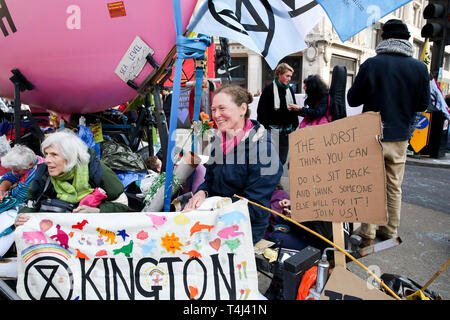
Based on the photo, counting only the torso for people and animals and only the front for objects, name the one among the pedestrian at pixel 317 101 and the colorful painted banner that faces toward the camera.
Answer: the colorful painted banner

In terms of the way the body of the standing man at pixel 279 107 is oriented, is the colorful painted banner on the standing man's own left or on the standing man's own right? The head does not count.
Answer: on the standing man's own right

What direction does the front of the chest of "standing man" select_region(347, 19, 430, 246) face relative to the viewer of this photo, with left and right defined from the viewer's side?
facing away from the viewer

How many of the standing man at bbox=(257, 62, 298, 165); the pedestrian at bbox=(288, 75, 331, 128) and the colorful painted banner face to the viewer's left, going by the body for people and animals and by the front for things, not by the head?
1

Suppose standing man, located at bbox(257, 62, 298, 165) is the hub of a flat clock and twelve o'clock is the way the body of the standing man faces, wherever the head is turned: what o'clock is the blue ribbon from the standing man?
The blue ribbon is roughly at 2 o'clock from the standing man.

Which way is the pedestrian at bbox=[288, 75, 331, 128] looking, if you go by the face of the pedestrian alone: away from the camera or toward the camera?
away from the camera

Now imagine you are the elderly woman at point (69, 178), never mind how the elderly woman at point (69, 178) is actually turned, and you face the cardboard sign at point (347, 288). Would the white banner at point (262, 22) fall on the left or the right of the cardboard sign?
left

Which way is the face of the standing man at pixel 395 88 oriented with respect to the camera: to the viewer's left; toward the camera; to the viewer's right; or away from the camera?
away from the camera

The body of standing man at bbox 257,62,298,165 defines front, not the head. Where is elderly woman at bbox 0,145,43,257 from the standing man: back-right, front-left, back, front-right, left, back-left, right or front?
right

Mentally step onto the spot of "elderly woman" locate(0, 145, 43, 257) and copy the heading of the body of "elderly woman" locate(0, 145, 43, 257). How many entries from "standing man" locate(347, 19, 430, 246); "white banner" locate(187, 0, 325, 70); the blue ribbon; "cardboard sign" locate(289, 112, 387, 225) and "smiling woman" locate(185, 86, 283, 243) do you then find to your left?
5

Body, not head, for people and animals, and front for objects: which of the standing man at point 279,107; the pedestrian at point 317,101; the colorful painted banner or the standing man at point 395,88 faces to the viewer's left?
the pedestrian

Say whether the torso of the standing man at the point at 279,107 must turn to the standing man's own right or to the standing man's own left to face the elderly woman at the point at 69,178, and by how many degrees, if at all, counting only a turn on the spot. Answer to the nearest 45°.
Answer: approximately 90° to the standing man's own right

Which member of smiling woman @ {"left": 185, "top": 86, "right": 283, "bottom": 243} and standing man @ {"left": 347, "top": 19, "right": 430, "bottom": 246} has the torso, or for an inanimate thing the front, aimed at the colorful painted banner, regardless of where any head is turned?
the smiling woman

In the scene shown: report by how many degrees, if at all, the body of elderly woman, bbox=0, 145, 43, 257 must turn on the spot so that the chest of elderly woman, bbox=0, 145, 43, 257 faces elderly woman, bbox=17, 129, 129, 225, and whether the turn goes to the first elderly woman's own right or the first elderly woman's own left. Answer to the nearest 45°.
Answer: approximately 90° to the first elderly woman's own left

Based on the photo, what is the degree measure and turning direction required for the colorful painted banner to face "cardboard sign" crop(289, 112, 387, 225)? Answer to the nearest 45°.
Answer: approximately 90° to its left

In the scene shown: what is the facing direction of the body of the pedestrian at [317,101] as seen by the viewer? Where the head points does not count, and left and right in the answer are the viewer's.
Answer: facing to the left of the viewer

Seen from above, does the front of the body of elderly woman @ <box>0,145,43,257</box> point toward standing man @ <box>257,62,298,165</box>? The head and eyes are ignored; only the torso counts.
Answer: no

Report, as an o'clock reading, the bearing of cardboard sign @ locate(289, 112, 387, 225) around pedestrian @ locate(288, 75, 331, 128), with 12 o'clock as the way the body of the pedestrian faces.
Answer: The cardboard sign is roughly at 9 o'clock from the pedestrian.

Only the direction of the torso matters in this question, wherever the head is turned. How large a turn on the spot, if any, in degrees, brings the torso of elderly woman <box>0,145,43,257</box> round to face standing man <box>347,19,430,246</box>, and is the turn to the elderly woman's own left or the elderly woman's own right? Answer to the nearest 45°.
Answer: approximately 90° to the elderly woman's own left
